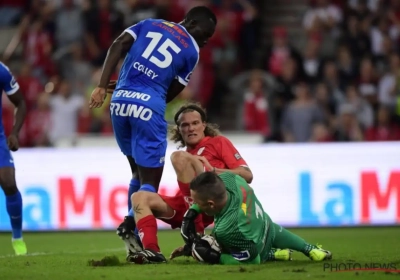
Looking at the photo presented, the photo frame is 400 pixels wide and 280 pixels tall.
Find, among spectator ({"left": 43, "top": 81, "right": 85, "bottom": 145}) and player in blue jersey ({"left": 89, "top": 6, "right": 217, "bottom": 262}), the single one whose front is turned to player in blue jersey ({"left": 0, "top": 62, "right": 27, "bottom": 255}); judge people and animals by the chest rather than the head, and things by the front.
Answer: the spectator

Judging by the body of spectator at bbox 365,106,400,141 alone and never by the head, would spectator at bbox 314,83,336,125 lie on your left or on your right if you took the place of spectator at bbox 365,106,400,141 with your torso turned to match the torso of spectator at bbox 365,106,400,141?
on your right

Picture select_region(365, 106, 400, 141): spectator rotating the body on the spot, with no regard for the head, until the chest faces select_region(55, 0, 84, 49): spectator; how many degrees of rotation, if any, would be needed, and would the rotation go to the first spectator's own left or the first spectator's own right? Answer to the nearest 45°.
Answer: approximately 90° to the first spectator's own right

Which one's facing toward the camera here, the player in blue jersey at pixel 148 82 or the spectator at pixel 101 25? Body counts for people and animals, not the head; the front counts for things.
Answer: the spectator

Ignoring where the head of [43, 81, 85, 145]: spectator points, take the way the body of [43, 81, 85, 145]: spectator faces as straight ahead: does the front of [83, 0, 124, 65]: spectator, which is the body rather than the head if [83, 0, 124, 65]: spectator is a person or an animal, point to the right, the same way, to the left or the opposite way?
the same way

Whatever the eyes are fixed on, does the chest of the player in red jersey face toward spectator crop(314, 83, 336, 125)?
no

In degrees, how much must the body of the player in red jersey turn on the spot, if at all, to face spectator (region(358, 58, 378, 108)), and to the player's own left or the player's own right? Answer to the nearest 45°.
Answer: approximately 180°

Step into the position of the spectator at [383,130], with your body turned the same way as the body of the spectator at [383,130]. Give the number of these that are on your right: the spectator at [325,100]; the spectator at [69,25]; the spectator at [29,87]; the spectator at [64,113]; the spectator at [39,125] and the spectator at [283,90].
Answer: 6

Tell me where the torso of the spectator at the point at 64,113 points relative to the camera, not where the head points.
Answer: toward the camera

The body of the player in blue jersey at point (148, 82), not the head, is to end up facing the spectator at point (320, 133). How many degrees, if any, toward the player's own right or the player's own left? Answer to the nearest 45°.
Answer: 0° — they already face them

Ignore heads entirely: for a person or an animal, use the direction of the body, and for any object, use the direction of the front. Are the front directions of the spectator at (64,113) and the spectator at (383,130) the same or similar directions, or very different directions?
same or similar directions

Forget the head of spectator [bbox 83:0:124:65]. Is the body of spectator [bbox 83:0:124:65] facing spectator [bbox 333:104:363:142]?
no

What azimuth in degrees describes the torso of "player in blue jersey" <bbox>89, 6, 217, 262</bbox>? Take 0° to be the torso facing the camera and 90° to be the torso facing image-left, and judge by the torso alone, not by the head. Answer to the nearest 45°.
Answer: approximately 225°

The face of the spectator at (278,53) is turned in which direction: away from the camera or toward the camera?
toward the camera

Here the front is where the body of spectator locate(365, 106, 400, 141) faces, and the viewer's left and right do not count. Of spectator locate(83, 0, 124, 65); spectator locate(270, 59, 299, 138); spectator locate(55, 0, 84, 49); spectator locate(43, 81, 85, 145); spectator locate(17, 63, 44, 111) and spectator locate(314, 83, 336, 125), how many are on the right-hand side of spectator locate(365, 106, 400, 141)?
6

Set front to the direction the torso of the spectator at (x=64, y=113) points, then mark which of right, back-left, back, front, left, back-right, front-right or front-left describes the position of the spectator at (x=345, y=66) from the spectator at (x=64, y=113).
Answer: left

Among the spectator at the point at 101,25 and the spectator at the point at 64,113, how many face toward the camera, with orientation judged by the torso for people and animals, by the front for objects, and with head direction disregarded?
2

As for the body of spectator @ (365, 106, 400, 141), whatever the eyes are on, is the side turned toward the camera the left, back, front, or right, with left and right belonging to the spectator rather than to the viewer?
front
